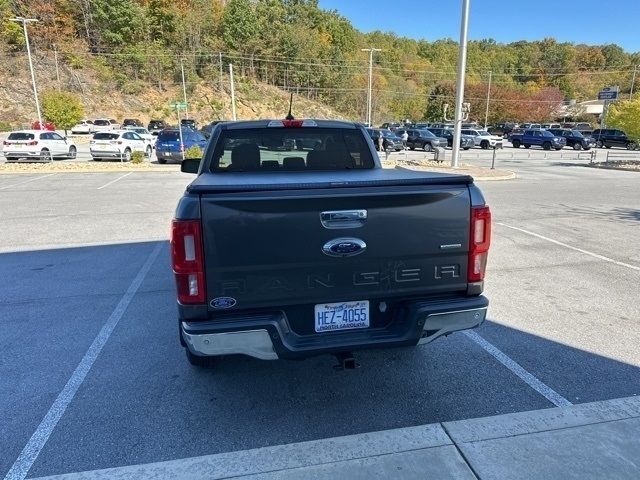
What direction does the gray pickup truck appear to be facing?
away from the camera

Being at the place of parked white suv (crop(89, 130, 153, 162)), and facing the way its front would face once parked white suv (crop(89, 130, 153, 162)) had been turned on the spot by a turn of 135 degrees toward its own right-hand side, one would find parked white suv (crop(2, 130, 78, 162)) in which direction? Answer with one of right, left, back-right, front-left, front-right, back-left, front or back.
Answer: right

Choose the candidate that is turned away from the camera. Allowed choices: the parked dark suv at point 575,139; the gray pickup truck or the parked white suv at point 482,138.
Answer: the gray pickup truck

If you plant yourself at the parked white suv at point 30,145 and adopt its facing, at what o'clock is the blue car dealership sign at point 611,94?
The blue car dealership sign is roughly at 2 o'clock from the parked white suv.

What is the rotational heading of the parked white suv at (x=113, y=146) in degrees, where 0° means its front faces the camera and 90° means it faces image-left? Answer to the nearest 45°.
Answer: approximately 225°

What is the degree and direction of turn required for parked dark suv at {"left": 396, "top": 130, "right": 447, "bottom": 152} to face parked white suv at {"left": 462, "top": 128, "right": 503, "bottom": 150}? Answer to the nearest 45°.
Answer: approximately 90° to its left

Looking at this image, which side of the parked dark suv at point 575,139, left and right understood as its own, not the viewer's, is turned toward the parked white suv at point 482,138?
right

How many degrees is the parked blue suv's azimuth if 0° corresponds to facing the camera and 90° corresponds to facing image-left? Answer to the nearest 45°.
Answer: approximately 225°

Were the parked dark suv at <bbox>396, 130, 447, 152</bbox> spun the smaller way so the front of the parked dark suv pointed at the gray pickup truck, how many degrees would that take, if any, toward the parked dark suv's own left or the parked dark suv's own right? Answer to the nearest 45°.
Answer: approximately 45° to the parked dark suv's own right
